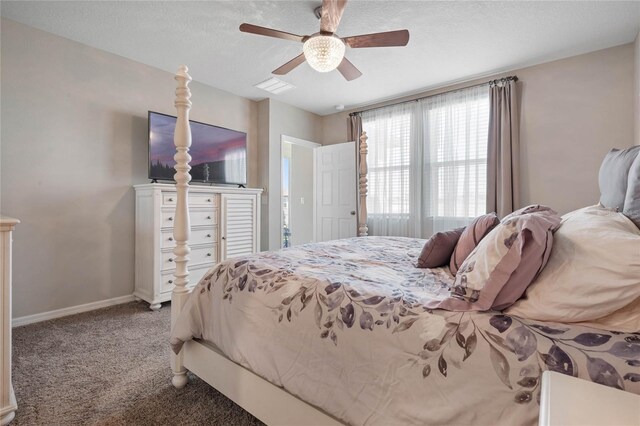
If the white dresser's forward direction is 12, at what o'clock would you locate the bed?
The bed is roughly at 1 o'clock from the white dresser.

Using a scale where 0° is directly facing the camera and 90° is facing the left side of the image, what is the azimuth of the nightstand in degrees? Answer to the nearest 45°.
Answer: approximately 90°

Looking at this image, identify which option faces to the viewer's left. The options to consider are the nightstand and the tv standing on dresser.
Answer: the nightstand

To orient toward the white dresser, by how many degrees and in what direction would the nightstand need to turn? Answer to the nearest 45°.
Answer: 0° — it already faces it

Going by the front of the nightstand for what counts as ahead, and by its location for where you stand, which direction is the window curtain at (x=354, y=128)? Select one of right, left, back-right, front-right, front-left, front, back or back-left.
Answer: front-right

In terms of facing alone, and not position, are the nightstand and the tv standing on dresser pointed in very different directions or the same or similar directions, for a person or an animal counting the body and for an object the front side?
very different directions

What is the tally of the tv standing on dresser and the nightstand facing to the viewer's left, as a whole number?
1

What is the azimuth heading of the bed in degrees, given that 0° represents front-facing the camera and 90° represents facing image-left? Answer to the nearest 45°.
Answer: approximately 135°
